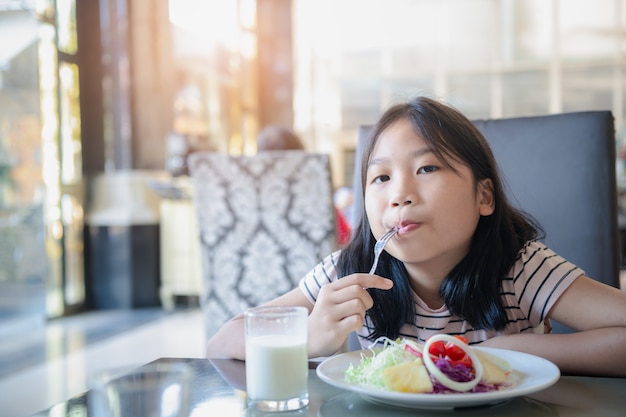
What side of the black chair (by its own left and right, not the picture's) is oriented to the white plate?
front

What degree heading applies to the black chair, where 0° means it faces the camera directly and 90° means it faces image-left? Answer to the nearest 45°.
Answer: approximately 0°

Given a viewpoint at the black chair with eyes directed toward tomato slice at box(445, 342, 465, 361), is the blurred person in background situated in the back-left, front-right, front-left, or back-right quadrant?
back-right

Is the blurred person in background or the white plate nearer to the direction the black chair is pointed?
the white plate

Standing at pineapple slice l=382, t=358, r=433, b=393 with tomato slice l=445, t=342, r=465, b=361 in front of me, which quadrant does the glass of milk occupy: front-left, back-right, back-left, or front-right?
back-left

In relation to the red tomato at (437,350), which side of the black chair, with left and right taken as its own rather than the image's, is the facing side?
front

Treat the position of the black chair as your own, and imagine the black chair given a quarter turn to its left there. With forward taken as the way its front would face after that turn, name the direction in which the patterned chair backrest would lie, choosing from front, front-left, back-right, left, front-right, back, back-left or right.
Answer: back-left

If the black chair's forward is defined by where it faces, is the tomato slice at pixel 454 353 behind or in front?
in front
